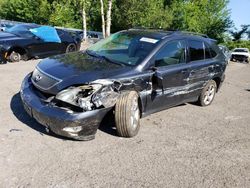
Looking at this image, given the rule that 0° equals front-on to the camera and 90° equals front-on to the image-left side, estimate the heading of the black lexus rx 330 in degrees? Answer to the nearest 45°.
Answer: approximately 45°

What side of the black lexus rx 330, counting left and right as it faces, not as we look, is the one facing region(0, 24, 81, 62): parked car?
right

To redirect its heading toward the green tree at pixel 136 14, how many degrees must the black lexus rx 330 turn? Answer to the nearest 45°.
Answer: approximately 135° to its right
